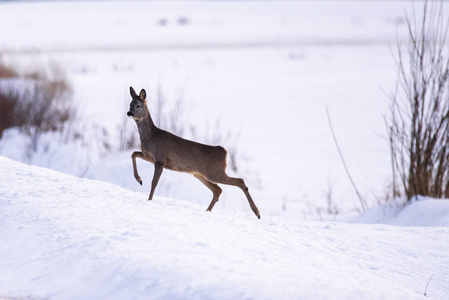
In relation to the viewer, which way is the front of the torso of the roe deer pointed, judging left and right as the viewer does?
facing to the left of the viewer
